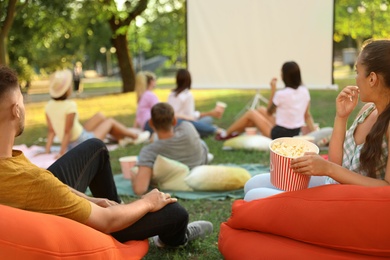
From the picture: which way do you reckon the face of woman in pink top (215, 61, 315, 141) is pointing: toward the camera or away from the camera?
away from the camera

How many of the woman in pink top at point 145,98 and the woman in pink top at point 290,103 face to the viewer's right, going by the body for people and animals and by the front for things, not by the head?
1

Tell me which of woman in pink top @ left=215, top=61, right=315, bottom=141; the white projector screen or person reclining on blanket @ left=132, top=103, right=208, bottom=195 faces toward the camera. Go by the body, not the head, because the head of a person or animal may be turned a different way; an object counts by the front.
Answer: the white projector screen

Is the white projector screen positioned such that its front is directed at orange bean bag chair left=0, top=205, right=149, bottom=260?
yes

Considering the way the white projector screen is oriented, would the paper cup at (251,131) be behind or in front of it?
in front

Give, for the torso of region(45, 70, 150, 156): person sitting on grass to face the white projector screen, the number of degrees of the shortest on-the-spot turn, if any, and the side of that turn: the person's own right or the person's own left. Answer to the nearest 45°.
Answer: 0° — they already face it

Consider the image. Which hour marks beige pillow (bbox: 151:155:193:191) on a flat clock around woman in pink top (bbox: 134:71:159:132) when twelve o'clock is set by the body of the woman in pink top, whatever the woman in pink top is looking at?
The beige pillow is roughly at 3 o'clock from the woman in pink top.

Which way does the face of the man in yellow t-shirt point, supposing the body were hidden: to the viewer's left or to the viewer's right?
to the viewer's right

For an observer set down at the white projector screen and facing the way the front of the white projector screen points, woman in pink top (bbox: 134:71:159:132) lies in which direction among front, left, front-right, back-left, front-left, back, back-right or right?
front-right

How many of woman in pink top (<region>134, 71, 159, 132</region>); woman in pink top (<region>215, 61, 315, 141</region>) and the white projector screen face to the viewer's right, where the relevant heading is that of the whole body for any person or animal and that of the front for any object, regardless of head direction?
1

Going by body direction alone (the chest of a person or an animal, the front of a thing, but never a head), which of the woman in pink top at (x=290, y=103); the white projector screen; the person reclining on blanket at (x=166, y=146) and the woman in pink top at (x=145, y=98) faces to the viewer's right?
the woman in pink top at (x=145, y=98)

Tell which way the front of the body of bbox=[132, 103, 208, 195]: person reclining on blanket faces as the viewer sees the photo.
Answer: away from the camera

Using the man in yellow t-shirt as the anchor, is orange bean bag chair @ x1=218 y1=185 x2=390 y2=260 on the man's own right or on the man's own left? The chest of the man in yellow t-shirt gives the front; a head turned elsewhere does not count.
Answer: on the man's own right

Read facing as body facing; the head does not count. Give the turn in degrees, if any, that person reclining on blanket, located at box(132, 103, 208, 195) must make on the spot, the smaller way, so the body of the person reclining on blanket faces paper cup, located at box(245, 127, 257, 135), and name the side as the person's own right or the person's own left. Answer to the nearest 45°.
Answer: approximately 45° to the person's own right

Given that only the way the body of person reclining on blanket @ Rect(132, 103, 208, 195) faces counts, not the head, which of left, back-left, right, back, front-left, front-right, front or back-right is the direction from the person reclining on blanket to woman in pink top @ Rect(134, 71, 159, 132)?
front

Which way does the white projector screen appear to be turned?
toward the camera

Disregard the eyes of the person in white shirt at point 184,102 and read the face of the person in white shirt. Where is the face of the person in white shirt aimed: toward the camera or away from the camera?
away from the camera

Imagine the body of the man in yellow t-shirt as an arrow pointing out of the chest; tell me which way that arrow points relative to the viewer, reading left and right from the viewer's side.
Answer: facing away from the viewer and to the right of the viewer

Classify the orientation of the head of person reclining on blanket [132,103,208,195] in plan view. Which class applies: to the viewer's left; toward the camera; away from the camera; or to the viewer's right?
away from the camera

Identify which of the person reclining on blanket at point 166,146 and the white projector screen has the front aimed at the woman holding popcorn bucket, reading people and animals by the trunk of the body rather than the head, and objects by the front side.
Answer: the white projector screen
